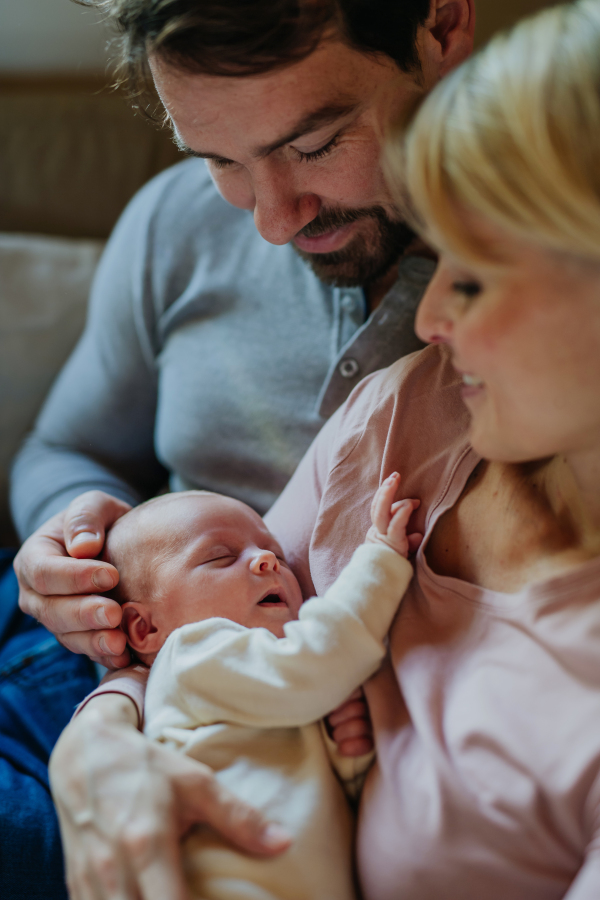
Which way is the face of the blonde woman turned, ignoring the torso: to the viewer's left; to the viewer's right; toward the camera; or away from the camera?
to the viewer's left

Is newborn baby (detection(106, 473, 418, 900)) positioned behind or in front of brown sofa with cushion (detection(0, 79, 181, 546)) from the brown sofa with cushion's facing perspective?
in front

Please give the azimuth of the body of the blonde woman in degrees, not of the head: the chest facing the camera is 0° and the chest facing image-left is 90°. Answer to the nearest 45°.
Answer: approximately 45°

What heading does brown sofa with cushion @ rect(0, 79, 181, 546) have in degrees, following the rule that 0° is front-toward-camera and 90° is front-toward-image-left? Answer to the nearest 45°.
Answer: approximately 0°

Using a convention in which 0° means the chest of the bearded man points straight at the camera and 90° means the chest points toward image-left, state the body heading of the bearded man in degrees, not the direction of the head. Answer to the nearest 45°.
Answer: approximately 0°
